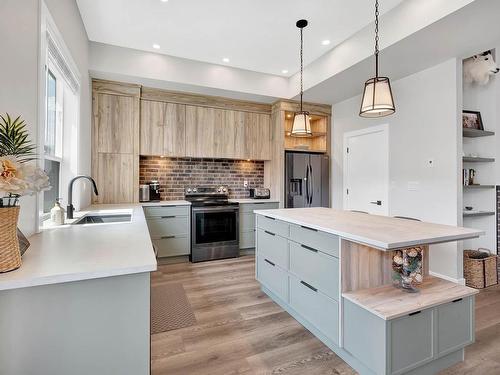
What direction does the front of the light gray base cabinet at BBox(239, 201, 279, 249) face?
toward the camera

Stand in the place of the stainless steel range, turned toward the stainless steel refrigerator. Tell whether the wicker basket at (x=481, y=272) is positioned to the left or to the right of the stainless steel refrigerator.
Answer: right

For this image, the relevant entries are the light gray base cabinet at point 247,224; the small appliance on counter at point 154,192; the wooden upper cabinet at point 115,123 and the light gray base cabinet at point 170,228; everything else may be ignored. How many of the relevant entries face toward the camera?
4

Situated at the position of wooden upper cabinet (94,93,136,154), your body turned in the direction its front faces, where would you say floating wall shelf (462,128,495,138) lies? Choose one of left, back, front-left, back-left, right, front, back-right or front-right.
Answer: front-left

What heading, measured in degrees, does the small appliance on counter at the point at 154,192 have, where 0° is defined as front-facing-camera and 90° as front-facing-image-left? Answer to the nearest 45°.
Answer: approximately 0°

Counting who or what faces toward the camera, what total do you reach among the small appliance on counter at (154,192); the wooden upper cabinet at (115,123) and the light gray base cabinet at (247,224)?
3

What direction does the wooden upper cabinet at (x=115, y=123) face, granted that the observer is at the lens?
facing the viewer

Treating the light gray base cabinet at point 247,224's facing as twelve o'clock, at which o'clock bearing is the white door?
The white door is roughly at 9 o'clock from the light gray base cabinet.

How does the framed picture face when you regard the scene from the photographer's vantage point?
facing the viewer and to the left of the viewer

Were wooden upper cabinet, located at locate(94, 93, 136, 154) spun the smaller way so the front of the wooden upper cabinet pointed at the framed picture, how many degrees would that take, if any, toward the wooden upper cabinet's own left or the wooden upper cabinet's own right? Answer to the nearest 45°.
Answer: approximately 45° to the wooden upper cabinet's own left

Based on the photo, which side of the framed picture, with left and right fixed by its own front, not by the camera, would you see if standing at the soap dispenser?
front

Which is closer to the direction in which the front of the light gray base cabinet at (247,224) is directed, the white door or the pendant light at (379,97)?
the pendant light

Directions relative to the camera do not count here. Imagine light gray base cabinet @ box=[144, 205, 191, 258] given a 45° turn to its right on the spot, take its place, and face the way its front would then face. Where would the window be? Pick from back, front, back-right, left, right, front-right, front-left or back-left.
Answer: front

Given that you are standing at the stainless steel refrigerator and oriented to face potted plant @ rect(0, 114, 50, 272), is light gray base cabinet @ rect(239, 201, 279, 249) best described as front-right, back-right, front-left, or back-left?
front-right
